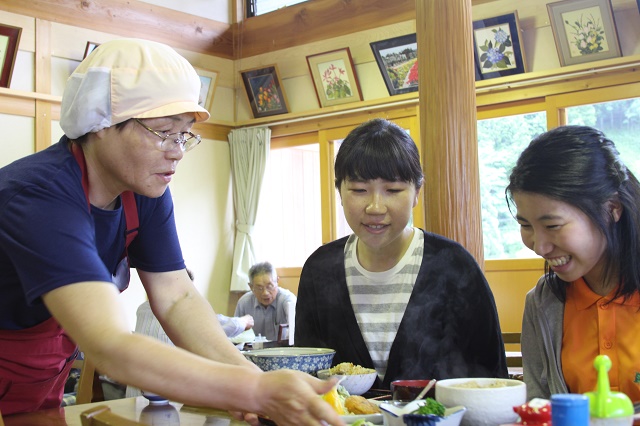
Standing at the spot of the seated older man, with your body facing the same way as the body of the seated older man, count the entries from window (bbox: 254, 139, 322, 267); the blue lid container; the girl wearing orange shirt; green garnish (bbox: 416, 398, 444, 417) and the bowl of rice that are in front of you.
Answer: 4

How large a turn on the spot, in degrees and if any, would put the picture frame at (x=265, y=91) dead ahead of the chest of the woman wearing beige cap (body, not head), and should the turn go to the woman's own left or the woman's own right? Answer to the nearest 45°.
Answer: approximately 135° to the woman's own left

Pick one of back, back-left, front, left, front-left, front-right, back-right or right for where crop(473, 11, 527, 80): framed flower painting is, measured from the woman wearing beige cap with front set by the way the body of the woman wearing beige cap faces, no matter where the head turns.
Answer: left

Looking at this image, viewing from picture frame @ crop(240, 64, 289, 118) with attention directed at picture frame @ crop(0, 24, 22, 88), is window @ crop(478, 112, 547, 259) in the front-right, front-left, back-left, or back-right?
back-left

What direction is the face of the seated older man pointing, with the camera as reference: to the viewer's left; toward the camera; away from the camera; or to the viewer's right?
toward the camera

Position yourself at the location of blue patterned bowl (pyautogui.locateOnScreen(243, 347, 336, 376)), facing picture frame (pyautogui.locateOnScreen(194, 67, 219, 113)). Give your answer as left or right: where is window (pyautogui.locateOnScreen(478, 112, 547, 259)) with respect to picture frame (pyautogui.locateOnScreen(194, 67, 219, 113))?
right

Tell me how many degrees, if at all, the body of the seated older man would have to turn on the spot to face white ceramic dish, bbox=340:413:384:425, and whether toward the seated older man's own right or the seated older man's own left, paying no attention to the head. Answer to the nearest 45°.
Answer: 0° — they already face it

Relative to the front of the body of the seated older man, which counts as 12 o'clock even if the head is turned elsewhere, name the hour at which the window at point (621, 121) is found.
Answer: The window is roughly at 10 o'clock from the seated older man.

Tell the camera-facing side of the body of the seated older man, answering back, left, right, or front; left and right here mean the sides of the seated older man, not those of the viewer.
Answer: front

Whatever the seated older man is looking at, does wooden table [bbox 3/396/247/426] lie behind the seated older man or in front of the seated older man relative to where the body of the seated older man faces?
in front

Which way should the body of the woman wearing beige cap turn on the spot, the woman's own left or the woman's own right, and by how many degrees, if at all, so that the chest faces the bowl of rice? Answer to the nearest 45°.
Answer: approximately 45° to the woman's own left

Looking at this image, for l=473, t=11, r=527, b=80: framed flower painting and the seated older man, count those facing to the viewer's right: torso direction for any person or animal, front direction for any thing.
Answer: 0

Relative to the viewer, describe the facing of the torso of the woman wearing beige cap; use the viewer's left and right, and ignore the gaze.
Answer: facing the viewer and to the right of the viewer

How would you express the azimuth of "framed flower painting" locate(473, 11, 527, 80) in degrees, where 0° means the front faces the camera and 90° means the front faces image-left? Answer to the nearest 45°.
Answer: approximately 45°

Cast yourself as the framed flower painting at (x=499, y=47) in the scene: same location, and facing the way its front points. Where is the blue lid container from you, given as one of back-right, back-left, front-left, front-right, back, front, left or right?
front-left

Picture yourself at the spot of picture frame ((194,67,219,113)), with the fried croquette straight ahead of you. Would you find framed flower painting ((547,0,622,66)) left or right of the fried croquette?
left

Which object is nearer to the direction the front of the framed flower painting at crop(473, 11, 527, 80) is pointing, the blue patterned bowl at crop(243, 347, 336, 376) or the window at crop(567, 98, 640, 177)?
the blue patterned bowl

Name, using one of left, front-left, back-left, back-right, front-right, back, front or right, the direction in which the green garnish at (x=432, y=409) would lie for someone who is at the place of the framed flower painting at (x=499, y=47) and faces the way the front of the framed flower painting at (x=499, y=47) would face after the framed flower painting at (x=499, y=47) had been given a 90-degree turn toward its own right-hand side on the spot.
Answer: back-left
